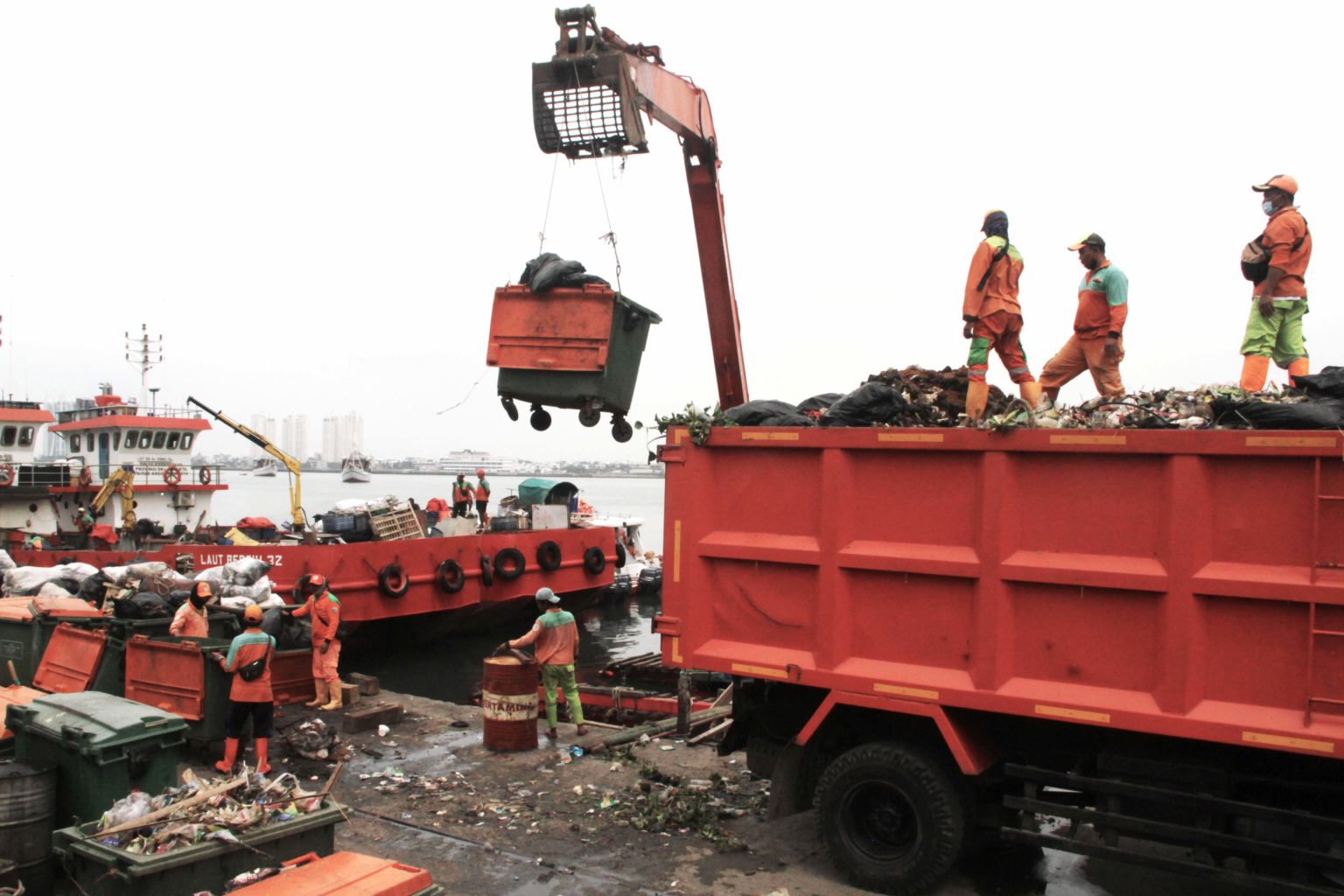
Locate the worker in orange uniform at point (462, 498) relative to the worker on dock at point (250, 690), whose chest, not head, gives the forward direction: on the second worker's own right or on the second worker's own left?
on the second worker's own right

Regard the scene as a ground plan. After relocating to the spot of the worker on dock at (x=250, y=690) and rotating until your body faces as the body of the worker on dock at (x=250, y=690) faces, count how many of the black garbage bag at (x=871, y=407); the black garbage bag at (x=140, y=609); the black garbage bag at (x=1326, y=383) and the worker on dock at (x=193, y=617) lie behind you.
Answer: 2

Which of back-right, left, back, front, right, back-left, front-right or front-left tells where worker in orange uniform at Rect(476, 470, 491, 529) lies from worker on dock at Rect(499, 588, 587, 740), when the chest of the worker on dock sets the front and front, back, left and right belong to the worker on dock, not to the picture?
front-right

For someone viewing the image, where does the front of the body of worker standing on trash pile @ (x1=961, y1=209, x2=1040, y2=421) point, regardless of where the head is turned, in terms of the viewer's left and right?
facing away from the viewer and to the left of the viewer

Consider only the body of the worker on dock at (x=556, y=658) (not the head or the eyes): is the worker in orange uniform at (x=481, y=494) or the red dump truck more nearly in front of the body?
the worker in orange uniform

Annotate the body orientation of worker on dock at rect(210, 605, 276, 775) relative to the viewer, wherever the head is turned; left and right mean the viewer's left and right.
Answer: facing away from the viewer and to the left of the viewer

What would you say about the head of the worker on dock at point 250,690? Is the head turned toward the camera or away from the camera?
away from the camera

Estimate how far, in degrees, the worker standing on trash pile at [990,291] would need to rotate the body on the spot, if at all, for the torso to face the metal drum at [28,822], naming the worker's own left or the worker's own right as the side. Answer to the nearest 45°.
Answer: approximately 90° to the worker's own left

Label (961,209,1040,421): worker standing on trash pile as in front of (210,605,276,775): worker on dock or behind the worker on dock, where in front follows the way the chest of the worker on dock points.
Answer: behind

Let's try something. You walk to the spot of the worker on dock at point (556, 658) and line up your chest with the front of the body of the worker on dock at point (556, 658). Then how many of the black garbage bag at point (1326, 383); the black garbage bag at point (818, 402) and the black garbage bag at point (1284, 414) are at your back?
3

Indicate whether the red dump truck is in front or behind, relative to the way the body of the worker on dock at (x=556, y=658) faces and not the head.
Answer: behind
